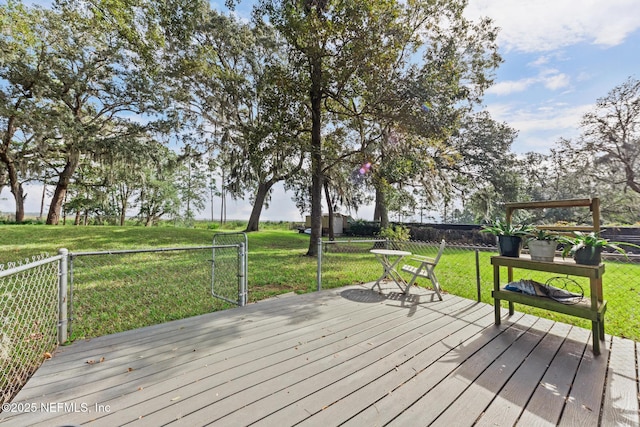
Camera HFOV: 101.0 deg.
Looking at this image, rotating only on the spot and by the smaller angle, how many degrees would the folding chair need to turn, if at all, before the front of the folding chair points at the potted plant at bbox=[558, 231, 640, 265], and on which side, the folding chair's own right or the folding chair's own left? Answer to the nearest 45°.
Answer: approximately 135° to the folding chair's own left

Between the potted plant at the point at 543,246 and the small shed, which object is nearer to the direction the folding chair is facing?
the small shed

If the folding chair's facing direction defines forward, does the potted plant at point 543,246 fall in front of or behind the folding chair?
behind

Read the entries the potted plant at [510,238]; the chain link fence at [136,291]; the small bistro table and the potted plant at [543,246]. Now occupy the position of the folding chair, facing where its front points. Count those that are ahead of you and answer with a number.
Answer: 2

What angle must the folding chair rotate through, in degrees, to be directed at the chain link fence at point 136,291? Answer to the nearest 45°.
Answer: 0° — it already faces it

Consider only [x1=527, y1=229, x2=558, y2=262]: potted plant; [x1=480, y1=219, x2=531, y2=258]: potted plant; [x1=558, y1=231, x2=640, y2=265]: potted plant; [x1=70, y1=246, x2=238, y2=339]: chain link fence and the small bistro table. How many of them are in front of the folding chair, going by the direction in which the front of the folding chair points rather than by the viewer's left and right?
2

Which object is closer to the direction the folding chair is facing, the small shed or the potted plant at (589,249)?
the small shed

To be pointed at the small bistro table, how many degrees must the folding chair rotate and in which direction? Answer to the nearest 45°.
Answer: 0° — it already faces it

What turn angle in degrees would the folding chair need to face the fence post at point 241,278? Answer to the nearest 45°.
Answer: approximately 45° to its left

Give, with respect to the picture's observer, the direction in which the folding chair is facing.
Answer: facing to the left of the viewer
